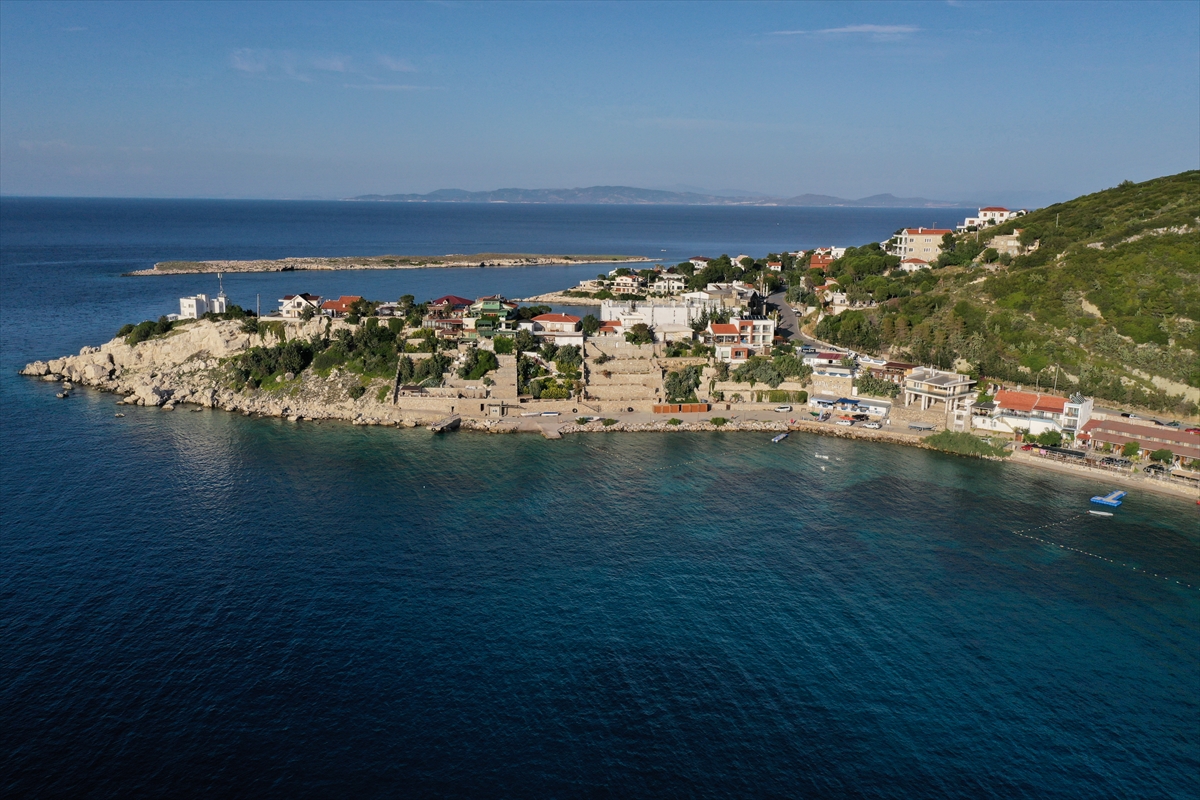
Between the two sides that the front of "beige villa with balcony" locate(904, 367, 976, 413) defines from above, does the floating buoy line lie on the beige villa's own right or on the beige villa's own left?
on the beige villa's own left

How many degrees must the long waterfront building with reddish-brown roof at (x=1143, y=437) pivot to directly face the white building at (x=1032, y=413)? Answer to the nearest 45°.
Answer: approximately 45° to its right

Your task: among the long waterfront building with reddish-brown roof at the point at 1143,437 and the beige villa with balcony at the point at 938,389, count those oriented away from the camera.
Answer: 0

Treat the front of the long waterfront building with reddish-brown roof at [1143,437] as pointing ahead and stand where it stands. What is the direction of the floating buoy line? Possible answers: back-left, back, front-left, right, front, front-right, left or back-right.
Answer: front-left

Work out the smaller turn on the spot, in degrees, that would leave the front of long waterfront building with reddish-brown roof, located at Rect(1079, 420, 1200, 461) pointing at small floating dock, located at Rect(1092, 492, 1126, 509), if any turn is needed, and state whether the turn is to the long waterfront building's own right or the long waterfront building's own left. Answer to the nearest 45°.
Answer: approximately 45° to the long waterfront building's own left

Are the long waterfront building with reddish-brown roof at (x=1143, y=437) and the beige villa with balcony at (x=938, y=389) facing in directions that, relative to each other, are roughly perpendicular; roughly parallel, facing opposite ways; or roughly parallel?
roughly parallel

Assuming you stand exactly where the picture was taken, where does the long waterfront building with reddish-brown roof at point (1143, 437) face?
facing the viewer and to the left of the viewer

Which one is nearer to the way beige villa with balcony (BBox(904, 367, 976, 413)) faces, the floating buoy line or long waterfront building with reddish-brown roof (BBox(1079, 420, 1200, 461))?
the floating buoy line
